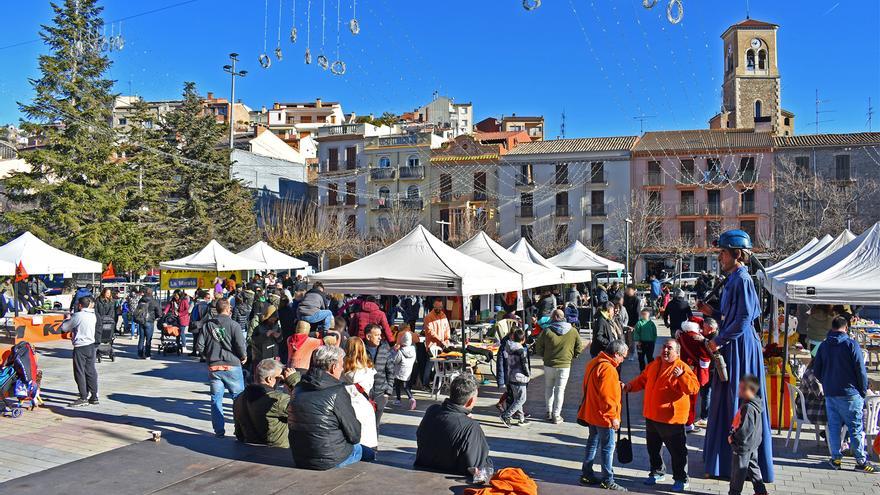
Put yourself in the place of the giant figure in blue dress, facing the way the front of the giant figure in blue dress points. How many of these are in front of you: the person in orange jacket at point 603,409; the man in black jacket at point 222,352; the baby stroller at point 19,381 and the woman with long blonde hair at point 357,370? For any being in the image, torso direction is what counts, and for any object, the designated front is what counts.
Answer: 4

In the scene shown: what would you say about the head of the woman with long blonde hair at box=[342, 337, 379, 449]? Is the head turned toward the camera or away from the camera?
away from the camera

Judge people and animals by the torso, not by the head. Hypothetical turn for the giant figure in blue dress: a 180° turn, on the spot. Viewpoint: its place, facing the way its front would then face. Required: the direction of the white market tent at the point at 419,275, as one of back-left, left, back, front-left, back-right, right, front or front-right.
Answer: back-left

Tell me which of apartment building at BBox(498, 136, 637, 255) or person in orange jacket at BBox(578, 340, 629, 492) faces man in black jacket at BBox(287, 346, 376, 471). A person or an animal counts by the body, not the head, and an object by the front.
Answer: the apartment building

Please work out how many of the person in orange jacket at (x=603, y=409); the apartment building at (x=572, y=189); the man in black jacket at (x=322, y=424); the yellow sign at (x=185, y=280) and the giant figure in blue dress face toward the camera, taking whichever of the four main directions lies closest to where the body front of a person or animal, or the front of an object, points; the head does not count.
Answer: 2

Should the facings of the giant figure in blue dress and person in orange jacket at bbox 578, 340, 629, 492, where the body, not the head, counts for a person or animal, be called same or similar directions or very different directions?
very different directions

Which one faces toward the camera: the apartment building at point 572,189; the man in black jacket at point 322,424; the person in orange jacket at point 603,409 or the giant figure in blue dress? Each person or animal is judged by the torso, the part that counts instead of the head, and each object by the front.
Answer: the apartment building

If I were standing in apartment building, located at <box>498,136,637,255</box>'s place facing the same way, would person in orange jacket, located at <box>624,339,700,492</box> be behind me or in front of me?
in front

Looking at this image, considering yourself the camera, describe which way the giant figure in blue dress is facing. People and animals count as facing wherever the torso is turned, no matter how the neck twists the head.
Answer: facing to the left of the viewer

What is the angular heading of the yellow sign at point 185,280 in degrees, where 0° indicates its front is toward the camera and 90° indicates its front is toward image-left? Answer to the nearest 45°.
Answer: approximately 0°

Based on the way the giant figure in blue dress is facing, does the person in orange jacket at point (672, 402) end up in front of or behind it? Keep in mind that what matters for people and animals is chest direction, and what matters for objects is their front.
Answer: in front
